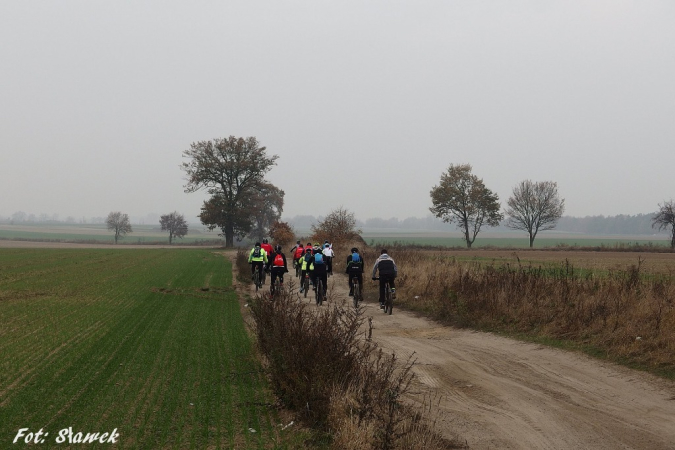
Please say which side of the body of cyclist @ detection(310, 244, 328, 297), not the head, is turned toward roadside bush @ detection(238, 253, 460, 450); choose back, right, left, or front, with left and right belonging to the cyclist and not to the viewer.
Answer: back

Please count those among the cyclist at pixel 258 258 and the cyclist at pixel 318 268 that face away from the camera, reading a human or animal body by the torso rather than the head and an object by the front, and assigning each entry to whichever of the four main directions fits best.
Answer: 2

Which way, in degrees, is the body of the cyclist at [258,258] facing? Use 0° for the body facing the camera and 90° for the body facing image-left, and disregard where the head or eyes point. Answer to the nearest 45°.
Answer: approximately 180°

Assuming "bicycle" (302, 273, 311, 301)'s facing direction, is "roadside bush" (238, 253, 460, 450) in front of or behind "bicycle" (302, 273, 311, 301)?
behind

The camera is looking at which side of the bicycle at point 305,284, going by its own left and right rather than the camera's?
back

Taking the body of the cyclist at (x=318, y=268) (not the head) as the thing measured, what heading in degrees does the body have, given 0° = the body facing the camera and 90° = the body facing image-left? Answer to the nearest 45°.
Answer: approximately 180°

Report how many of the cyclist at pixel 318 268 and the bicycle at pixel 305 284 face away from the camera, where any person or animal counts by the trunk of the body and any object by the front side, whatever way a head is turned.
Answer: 2

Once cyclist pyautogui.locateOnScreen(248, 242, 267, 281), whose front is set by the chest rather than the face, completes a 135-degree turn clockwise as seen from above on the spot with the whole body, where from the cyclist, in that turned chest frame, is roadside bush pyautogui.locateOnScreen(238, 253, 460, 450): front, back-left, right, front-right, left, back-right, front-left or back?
front-right
